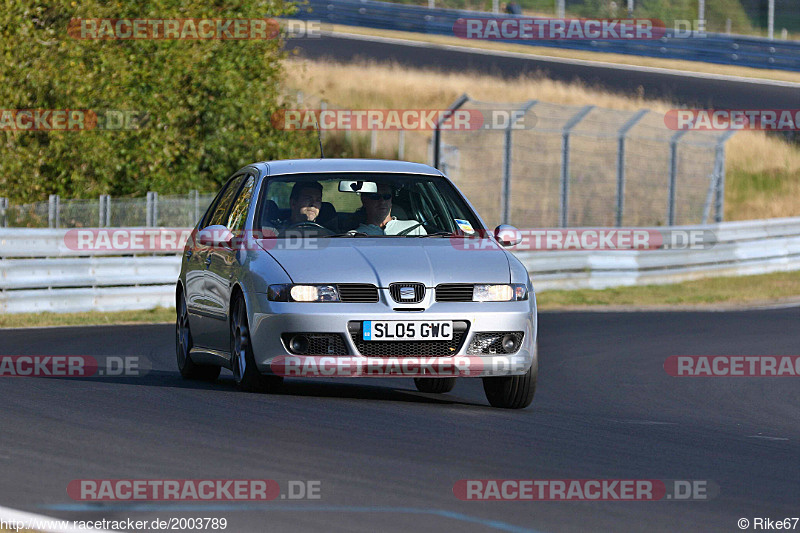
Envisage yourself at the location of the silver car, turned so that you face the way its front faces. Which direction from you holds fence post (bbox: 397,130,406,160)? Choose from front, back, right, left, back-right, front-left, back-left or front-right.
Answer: back

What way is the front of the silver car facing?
toward the camera

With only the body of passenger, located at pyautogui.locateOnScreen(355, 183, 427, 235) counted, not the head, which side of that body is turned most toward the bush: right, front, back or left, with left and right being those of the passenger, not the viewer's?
back

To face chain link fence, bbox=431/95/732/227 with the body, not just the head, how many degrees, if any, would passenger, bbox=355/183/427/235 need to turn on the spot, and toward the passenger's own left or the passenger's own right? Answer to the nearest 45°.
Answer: approximately 180°

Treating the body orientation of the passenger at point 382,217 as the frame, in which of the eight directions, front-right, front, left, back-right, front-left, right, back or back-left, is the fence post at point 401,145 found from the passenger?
back

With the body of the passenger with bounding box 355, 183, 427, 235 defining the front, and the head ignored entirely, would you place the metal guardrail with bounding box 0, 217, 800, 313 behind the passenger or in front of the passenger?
behind

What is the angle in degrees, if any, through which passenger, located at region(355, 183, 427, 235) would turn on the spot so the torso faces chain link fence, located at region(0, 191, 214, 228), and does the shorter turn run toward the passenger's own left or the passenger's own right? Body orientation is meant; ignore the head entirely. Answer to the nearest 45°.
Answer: approximately 180°

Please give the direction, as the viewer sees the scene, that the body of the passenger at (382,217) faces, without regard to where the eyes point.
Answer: toward the camera

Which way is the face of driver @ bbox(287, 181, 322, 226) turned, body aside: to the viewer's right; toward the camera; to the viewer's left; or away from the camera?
toward the camera

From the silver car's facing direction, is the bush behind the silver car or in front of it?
behind

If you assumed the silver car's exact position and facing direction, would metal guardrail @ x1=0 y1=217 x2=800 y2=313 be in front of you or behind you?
behind

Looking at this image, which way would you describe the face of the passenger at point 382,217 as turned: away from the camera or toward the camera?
toward the camera
